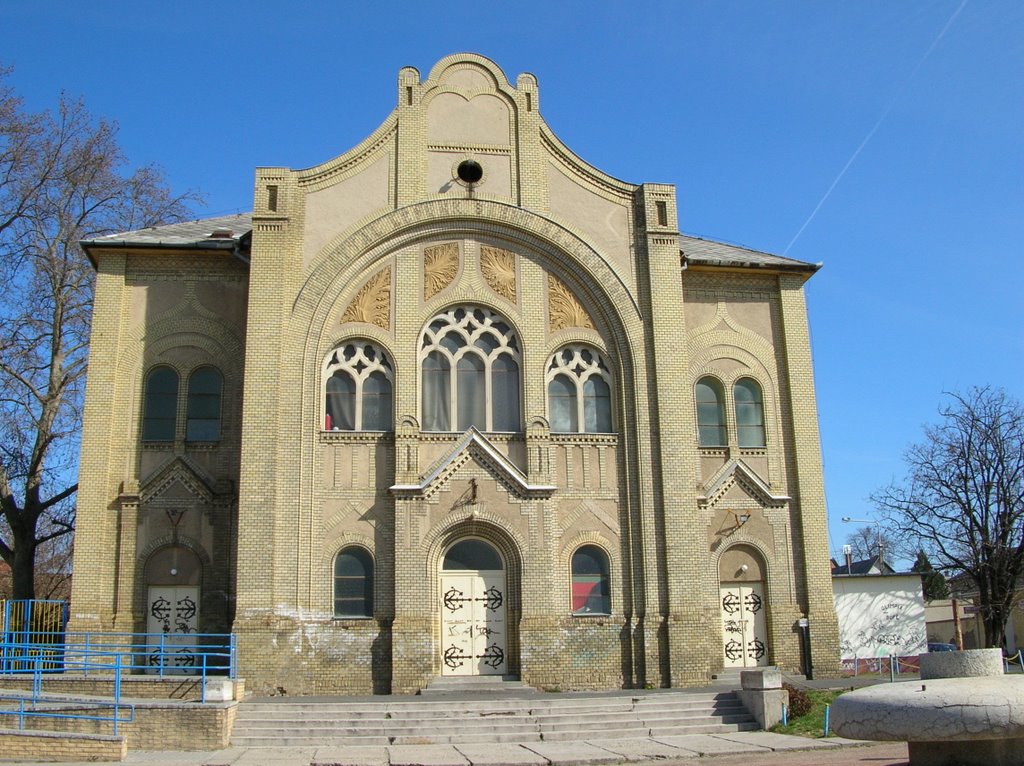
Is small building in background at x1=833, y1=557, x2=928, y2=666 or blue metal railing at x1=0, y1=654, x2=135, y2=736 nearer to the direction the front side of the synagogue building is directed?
the blue metal railing

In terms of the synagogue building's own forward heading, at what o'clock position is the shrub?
The shrub is roughly at 10 o'clock from the synagogue building.

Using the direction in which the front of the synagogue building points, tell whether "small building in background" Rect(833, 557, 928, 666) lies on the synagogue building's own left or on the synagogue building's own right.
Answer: on the synagogue building's own left

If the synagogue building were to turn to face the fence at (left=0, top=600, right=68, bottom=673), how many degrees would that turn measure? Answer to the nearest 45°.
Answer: approximately 90° to its right

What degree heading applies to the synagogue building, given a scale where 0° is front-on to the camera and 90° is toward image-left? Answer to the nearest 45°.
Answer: approximately 0°

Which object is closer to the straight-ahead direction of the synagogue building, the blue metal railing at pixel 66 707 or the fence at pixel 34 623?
the blue metal railing
